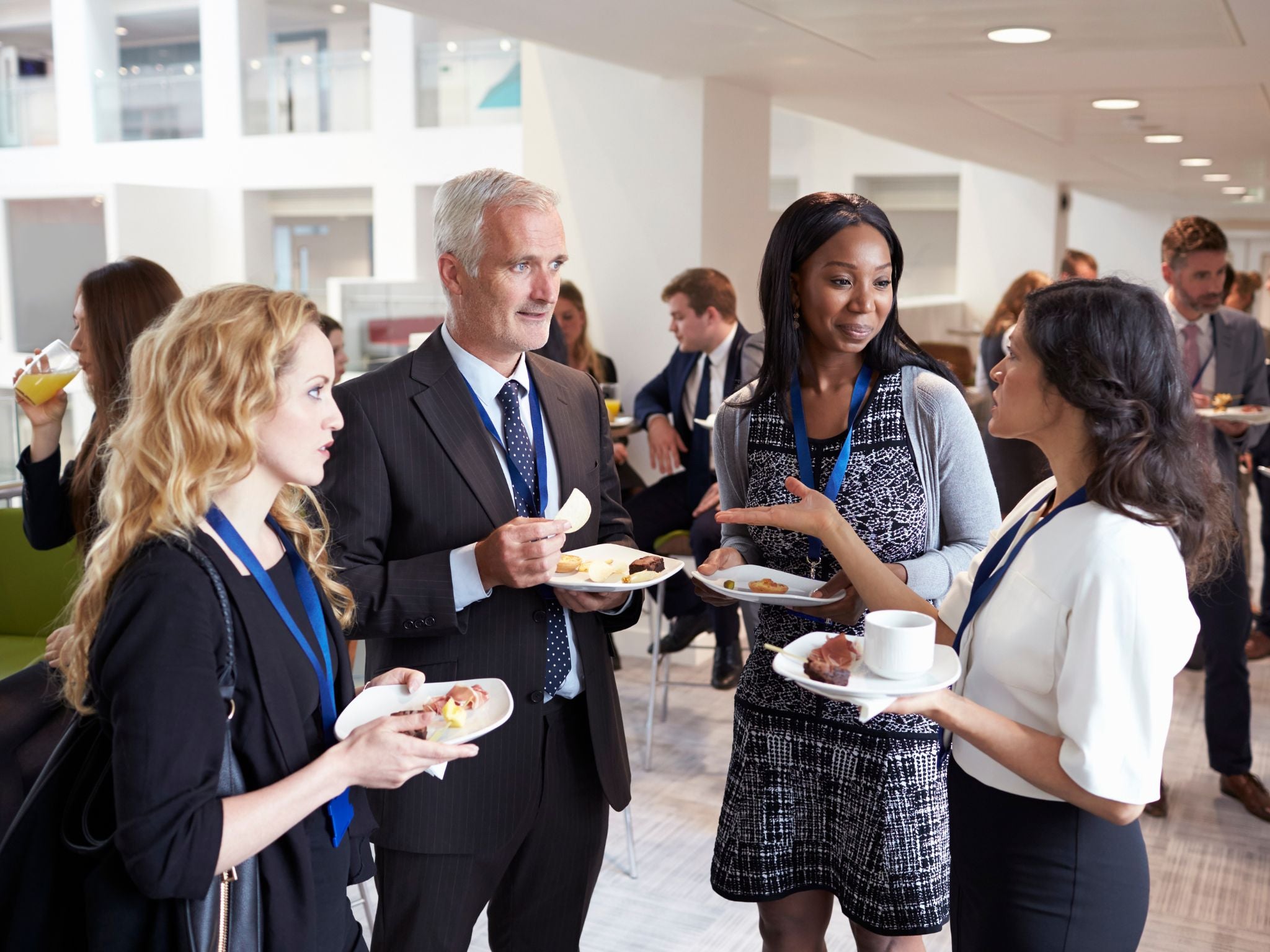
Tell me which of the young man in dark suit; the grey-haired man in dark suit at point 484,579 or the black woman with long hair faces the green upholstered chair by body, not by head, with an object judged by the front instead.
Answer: the young man in dark suit

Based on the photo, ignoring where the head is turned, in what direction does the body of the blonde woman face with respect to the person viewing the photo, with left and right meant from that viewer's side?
facing to the right of the viewer

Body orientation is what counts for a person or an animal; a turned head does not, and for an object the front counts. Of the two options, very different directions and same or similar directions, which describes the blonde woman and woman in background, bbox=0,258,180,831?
very different directions

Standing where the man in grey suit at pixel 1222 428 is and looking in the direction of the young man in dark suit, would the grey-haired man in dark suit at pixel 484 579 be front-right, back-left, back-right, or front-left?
front-left

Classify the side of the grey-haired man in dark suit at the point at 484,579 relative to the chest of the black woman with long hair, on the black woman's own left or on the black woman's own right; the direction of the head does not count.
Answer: on the black woman's own right

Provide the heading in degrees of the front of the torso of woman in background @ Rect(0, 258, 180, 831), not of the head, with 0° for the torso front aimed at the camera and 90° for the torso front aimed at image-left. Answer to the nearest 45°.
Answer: approximately 90°

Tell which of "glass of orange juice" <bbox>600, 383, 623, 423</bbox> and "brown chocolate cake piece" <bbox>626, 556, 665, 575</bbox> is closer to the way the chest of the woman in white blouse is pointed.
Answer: the brown chocolate cake piece

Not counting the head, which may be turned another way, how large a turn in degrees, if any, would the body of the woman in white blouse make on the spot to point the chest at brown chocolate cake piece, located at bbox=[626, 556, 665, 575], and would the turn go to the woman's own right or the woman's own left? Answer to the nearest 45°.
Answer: approximately 45° to the woman's own right

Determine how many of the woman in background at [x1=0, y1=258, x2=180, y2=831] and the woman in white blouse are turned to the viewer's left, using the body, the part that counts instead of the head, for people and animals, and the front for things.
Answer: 2

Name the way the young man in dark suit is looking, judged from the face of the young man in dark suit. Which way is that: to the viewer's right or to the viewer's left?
to the viewer's left

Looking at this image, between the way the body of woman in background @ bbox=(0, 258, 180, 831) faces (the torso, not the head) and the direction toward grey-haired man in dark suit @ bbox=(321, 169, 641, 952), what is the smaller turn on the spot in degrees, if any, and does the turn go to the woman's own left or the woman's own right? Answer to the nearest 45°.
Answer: approximately 135° to the woman's own left

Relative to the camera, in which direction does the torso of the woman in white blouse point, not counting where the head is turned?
to the viewer's left

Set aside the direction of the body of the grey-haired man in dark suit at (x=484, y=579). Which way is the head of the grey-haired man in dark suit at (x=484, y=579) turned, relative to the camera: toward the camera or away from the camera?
toward the camera

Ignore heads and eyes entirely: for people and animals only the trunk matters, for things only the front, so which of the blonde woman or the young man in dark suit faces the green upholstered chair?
the young man in dark suit

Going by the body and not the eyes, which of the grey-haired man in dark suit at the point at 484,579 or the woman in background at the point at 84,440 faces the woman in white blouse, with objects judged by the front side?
the grey-haired man in dark suit

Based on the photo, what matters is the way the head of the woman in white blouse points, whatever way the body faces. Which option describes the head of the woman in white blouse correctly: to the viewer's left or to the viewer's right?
to the viewer's left

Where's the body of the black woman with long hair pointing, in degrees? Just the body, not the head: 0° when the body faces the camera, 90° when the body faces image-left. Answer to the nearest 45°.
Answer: approximately 0°
